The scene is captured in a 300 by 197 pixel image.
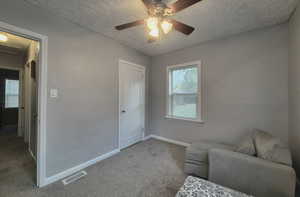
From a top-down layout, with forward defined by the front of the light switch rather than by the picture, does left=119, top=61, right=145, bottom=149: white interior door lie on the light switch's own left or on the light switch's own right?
on the light switch's own left

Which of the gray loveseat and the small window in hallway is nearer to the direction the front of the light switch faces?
the gray loveseat

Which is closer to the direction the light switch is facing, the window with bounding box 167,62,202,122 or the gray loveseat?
the gray loveseat

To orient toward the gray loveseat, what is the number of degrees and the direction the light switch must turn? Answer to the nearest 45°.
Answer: approximately 45° to its left

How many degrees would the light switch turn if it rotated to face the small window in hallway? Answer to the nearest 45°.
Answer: approximately 180°

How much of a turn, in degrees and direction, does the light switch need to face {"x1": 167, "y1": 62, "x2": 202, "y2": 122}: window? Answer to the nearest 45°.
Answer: approximately 90° to its left

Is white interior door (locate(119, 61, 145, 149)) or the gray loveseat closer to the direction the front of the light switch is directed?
the gray loveseat
